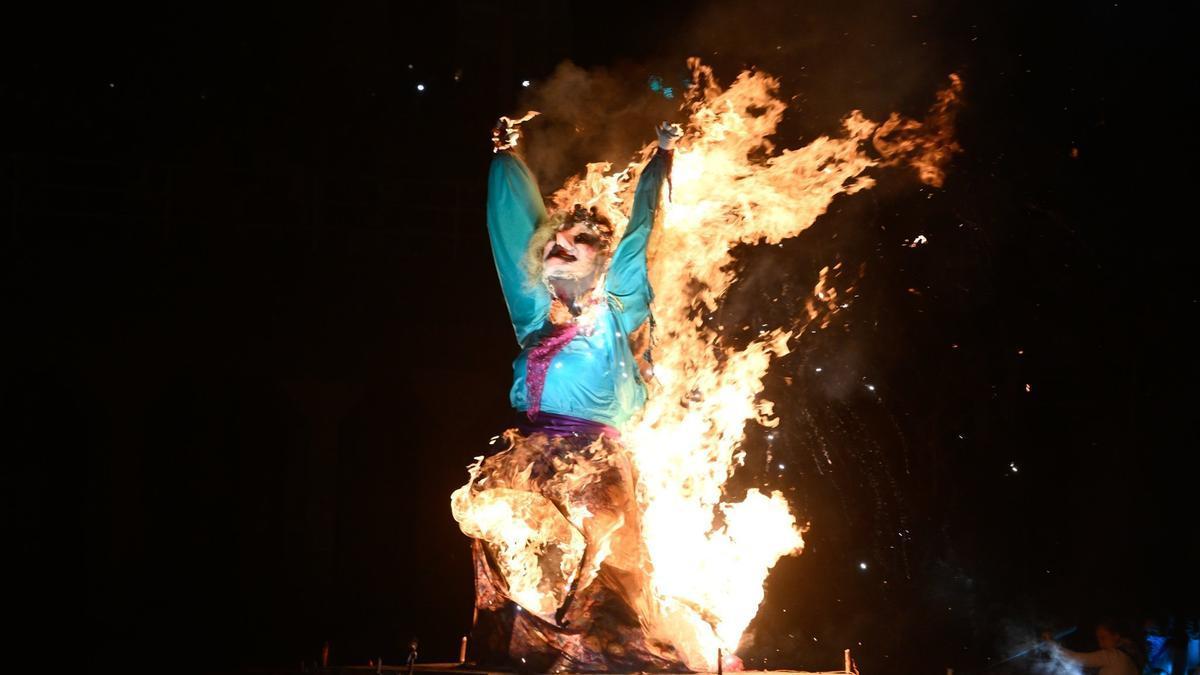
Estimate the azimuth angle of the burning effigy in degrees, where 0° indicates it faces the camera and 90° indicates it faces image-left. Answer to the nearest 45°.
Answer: approximately 45°
